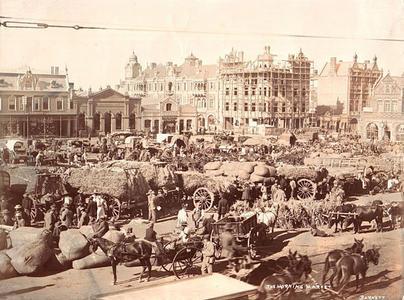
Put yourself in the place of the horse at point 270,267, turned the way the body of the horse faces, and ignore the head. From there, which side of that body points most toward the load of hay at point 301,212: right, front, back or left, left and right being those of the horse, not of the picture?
left

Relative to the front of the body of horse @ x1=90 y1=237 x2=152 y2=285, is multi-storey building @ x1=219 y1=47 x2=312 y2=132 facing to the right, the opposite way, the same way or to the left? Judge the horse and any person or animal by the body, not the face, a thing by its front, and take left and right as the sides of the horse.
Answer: to the left

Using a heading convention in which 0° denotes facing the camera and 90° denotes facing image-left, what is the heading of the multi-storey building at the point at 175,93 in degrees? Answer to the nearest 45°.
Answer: approximately 0°

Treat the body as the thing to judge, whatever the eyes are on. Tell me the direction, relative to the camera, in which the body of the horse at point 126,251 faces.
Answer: to the viewer's left

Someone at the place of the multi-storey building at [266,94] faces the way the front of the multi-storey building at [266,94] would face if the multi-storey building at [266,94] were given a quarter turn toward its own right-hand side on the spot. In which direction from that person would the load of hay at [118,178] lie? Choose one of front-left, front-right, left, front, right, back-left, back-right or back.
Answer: front-left

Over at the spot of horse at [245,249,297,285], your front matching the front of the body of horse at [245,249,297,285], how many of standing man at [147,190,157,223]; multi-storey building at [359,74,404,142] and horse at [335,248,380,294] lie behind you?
1

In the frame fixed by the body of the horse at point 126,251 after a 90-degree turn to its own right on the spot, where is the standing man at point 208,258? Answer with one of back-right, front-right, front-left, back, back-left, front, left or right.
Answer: right

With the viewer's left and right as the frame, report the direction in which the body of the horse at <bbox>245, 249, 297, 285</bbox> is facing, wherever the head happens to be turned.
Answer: facing to the right of the viewer

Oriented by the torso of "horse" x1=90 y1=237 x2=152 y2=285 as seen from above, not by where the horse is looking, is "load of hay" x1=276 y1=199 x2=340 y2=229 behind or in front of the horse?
behind

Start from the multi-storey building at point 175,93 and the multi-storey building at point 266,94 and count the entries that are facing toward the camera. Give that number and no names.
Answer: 2
